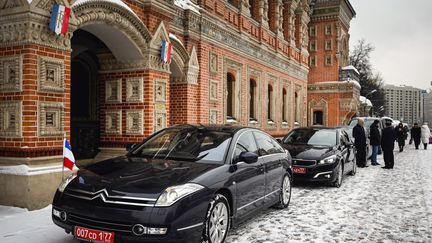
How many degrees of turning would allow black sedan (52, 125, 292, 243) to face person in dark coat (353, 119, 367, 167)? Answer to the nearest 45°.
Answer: approximately 180°

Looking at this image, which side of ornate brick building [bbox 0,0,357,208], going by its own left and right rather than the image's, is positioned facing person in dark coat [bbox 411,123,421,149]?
left

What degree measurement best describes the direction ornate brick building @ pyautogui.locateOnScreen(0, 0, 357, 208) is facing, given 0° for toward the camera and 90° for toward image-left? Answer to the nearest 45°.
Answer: approximately 315°

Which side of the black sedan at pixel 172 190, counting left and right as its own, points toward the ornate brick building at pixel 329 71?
back

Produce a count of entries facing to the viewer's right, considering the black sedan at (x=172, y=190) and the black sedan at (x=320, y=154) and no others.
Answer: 0

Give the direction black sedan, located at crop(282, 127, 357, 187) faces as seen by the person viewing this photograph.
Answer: facing the viewer and to the left of the viewer

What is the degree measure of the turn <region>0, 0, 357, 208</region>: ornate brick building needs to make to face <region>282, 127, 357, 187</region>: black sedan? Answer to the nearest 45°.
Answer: approximately 45° to its left

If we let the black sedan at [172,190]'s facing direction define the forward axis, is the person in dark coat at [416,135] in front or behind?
behind

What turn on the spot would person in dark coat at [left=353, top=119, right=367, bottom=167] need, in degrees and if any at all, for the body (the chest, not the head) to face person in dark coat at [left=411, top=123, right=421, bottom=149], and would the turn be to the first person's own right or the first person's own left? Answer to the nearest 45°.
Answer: approximately 90° to the first person's own left
